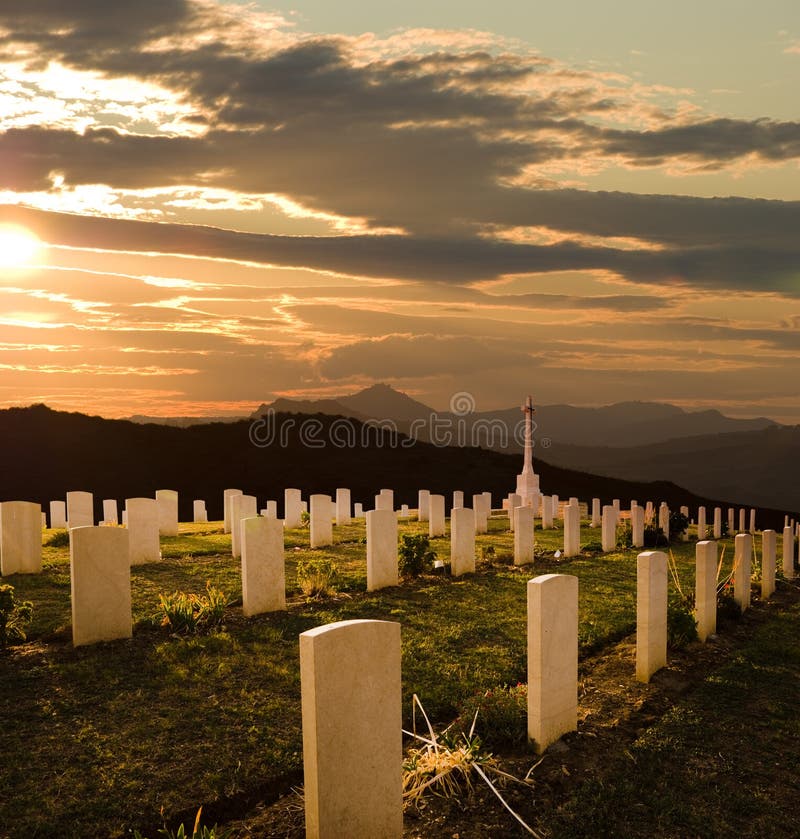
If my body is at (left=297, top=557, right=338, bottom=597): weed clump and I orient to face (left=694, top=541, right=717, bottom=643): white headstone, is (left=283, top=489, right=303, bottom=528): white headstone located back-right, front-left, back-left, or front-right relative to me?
back-left

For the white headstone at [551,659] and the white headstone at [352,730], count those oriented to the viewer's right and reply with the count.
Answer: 0
